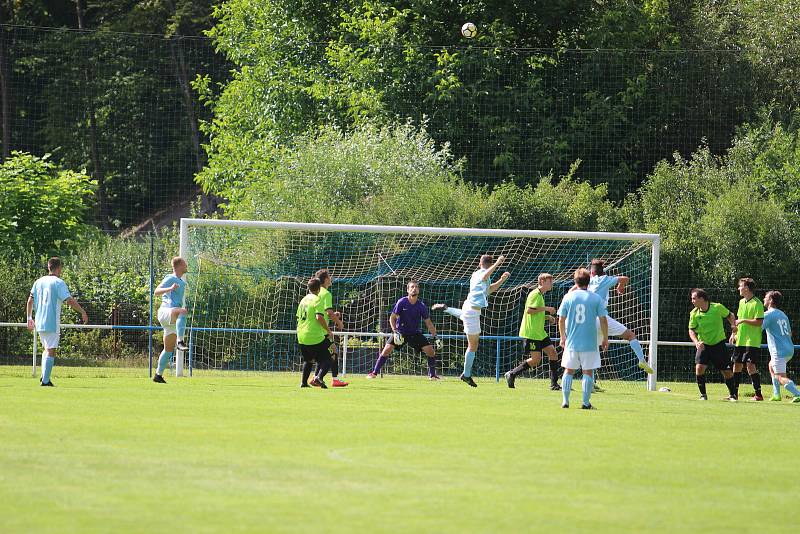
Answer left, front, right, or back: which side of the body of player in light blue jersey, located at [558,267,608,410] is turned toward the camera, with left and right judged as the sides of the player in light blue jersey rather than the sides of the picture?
back

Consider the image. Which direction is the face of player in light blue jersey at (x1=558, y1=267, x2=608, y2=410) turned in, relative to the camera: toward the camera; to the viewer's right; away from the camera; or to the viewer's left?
away from the camera

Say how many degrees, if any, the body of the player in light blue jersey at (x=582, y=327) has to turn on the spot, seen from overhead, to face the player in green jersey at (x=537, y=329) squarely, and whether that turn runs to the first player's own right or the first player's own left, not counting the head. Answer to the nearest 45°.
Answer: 0° — they already face them

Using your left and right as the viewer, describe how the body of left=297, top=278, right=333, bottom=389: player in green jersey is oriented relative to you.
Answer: facing away from the viewer and to the right of the viewer

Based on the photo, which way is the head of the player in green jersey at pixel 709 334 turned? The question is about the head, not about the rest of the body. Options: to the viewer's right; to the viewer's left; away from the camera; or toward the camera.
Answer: to the viewer's left

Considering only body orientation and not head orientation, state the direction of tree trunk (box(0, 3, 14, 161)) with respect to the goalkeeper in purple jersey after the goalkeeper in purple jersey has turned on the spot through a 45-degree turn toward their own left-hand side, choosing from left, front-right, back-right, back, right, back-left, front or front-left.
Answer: back

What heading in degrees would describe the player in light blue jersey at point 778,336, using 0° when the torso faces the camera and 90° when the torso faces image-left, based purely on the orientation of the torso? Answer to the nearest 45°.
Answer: approximately 135°
